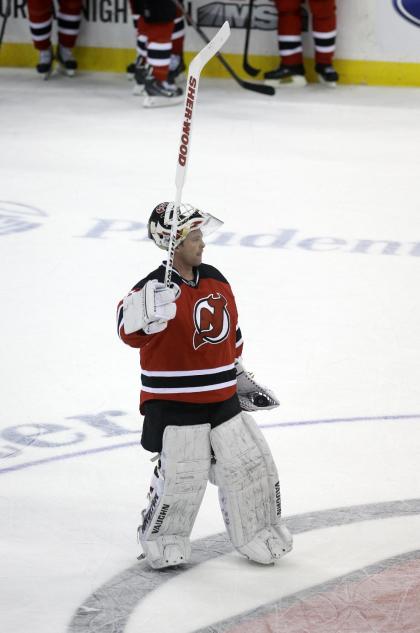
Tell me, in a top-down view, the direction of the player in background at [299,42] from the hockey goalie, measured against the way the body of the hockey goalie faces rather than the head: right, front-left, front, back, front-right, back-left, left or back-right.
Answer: back-left

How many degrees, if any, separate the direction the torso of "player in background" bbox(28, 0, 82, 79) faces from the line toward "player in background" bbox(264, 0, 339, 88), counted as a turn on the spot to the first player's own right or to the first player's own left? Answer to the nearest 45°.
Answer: approximately 90° to the first player's own left

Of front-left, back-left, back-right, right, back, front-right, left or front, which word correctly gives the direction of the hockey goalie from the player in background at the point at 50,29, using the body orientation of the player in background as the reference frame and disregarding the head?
front

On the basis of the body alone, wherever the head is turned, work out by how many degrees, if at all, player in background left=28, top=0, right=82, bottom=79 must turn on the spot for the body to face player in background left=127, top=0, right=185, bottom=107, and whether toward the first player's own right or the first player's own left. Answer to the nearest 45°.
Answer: approximately 45° to the first player's own left

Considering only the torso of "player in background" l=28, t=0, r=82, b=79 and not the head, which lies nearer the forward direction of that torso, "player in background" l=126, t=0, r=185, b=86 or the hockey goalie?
the hockey goalie

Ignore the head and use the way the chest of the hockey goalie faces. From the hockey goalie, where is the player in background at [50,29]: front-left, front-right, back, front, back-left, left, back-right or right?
back-left

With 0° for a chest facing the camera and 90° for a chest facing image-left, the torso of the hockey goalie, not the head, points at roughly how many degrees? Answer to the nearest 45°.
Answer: approximately 315°

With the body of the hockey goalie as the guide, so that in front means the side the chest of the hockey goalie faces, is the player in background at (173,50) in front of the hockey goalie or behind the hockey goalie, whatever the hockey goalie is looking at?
behind

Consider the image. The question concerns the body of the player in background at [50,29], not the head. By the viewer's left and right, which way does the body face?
facing the viewer
